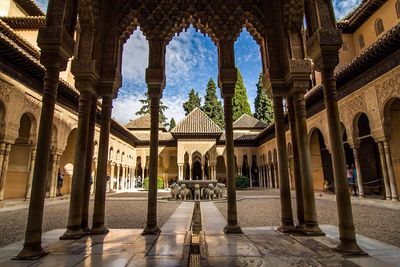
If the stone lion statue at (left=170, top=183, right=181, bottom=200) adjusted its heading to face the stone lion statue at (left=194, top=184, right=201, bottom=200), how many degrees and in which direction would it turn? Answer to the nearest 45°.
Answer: approximately 135° to its left

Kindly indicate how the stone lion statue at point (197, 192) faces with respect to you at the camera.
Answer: facing the viewer

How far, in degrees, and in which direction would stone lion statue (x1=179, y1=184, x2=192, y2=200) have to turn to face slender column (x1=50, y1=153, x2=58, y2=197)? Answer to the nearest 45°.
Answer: approximately 45° to its right

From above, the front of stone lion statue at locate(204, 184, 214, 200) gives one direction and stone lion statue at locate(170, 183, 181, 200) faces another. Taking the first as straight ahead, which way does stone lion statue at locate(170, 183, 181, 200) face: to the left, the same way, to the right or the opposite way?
to the right

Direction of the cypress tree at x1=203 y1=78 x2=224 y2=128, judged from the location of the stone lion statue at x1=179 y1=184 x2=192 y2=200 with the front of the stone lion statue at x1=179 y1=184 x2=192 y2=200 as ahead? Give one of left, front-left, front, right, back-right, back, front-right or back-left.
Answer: back-right

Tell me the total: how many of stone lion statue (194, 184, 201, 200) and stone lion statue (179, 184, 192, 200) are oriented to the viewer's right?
0

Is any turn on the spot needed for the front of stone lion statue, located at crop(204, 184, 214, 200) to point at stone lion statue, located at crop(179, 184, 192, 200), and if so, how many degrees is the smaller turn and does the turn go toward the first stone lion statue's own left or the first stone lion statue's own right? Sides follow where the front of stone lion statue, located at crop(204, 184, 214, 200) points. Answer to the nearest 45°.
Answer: approximately 135° to the first stone lion statue's own right

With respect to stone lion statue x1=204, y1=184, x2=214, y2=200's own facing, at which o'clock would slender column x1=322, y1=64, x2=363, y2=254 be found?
The slender column is roughly at 1 o'clock from the stone lion statue.

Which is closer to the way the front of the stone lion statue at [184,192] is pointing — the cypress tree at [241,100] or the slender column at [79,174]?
the slender column

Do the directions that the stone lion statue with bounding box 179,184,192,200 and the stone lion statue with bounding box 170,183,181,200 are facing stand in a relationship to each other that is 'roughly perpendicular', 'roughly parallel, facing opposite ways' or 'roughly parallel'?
roughly parallel

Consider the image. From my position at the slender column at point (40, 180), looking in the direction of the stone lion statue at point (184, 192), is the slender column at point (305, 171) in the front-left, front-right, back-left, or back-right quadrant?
front-right

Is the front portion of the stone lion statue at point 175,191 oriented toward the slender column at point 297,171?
no

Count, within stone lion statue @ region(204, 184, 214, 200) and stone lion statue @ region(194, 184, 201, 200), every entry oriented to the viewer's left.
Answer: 0

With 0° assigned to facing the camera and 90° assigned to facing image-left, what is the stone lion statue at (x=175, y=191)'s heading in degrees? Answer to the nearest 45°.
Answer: approximately 45°

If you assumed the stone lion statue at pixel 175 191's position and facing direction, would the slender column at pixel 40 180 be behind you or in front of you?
in front

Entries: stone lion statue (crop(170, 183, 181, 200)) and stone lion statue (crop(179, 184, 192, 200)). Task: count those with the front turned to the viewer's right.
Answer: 0

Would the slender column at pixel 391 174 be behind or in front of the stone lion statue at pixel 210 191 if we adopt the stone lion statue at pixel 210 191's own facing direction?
in front

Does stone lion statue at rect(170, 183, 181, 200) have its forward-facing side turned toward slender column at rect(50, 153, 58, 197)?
no

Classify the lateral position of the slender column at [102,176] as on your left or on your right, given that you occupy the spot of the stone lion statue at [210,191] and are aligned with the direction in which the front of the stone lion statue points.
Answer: on your right

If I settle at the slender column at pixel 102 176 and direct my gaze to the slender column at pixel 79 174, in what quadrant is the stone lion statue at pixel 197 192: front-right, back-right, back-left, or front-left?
back-right

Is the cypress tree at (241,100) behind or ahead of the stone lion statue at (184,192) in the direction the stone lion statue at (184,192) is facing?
behind
